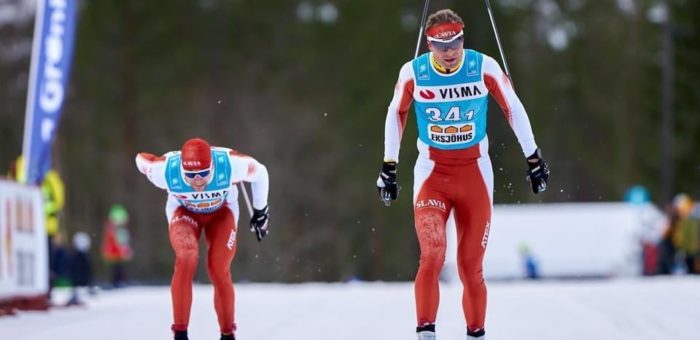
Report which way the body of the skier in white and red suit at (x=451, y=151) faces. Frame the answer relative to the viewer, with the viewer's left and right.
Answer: facing the viewer

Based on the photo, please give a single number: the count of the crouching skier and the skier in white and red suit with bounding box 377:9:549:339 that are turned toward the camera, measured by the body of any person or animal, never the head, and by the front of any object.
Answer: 2

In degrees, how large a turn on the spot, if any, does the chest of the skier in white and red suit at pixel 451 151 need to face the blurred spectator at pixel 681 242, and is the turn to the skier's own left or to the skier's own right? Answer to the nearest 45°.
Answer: approximately 180°

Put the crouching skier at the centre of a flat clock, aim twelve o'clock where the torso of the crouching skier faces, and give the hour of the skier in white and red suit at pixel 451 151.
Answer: The skier in white and red suit is roughly at 10 o'clock from the crouching skier.

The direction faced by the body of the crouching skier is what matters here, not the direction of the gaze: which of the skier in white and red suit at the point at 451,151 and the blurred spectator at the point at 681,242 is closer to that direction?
the skier in white and red suit

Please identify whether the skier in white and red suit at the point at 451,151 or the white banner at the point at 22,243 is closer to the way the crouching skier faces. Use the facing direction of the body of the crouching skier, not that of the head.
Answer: the skier in white and red suit
